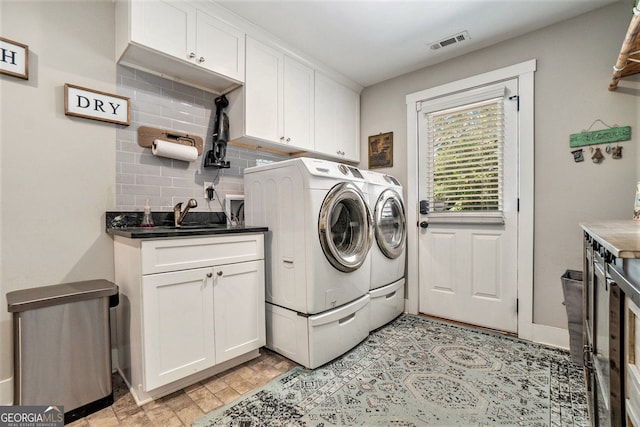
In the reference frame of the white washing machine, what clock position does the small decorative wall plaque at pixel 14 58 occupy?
The small decorative wall plaque is roughly at 4 o'clock from the white washing machine.

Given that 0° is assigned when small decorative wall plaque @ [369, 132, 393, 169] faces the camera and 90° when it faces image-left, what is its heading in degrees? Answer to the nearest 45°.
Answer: approximately 45°

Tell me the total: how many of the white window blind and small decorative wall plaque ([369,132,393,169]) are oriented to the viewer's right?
0

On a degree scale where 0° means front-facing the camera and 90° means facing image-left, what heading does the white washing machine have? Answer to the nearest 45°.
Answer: approximately 315°

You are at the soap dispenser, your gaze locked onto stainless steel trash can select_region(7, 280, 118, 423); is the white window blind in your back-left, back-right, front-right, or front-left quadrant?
back-left

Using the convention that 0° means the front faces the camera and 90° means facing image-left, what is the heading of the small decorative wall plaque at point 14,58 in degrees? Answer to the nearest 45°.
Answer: approximately 315°
